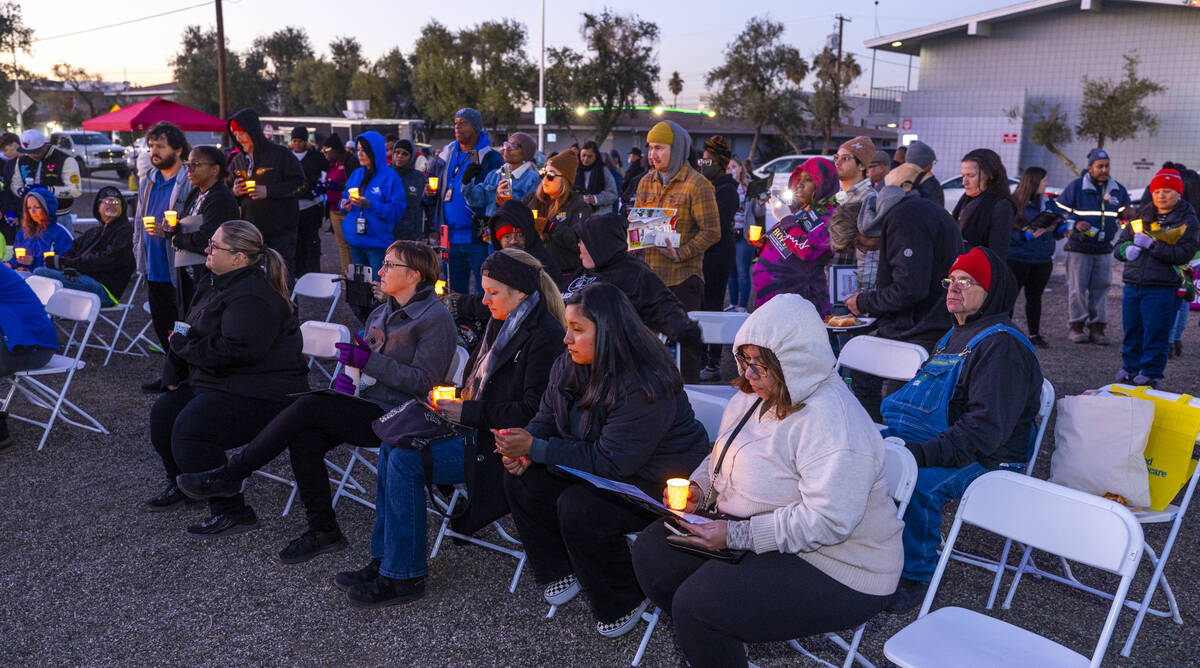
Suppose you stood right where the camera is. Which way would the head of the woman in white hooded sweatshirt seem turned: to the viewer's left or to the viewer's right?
to the viewer's left

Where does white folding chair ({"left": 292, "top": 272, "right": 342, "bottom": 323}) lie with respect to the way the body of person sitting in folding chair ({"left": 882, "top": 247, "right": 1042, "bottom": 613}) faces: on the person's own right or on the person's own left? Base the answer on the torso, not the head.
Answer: on the person's own right

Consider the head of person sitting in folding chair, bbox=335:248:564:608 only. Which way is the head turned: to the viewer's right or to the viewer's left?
to the viewer's left

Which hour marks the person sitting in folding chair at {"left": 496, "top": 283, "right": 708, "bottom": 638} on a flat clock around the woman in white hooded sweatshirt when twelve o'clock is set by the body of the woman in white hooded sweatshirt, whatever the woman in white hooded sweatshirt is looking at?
The person sitting in folding chair is roughly at 3 o'clock from the woman in white hooded sweatshirt.

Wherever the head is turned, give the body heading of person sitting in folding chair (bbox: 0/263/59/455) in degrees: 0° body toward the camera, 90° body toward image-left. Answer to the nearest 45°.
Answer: approximately 90°

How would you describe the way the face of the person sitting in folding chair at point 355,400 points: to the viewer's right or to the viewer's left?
to the viewer's left

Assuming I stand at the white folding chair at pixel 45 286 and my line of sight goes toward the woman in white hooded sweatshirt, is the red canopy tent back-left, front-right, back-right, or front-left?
back-left

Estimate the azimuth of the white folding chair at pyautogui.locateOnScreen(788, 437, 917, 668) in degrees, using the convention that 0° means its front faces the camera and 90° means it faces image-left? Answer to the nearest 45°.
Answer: approximately 45°

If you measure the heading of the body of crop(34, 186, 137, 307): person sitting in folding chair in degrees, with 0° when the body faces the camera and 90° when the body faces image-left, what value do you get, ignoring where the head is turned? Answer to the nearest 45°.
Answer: approximately 45°

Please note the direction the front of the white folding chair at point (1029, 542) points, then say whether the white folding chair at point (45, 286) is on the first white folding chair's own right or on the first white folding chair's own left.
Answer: on the first white folding chair's own right
